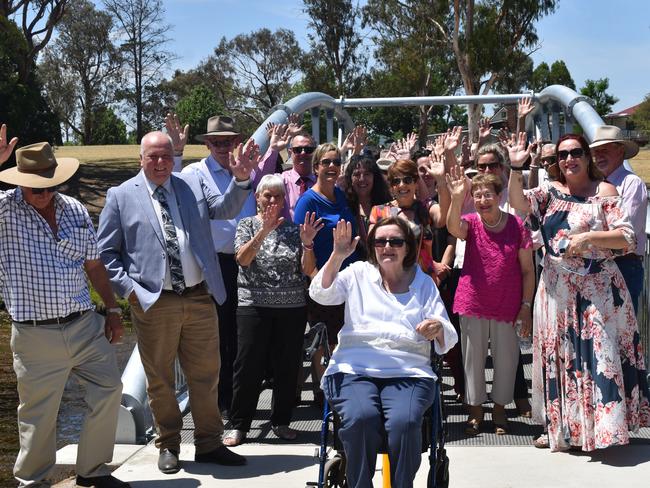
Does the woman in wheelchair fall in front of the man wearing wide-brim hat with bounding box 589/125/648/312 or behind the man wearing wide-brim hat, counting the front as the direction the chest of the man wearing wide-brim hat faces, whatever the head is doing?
in front

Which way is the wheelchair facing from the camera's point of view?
toward the camera

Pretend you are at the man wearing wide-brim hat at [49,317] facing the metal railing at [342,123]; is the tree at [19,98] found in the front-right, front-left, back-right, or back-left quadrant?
front-left

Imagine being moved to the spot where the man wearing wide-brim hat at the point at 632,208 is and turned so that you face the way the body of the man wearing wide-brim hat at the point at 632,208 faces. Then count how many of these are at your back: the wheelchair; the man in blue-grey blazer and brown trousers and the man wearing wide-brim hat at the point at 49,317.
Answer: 0

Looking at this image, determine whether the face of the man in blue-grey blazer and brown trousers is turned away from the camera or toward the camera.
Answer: toward the camera

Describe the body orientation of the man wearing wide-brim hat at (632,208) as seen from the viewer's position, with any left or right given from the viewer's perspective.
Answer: facing the viewer and to the left of the viewer

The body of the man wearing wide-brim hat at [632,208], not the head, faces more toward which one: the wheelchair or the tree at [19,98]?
the wheelchair

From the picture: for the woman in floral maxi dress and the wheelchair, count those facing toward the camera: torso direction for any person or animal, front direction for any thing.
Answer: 2

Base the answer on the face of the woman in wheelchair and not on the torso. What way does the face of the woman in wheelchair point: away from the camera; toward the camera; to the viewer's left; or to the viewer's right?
toward the camera

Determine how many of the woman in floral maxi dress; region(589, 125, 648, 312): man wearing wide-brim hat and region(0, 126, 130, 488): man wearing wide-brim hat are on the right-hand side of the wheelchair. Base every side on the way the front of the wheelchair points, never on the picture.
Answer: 1

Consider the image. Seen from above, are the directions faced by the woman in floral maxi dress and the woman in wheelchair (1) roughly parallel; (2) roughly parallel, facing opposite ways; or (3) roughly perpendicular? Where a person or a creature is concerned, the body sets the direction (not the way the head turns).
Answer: roughly parallel

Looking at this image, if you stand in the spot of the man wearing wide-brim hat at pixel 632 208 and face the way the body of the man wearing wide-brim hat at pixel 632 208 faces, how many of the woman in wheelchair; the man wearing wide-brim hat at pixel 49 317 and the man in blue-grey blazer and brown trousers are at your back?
0

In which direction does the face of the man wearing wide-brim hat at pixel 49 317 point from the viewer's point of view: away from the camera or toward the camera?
toward the camera

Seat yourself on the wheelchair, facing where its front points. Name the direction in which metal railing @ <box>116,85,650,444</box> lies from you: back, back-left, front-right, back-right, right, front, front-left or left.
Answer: back

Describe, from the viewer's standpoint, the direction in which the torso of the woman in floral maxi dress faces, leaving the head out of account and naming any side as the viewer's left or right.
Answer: facing the viewer

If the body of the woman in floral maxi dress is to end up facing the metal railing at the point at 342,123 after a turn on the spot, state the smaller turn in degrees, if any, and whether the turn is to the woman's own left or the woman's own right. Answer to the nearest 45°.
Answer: approximately 135° to the woman's own right

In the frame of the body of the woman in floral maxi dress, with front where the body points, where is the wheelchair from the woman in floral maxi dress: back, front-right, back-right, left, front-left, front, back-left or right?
front-right
